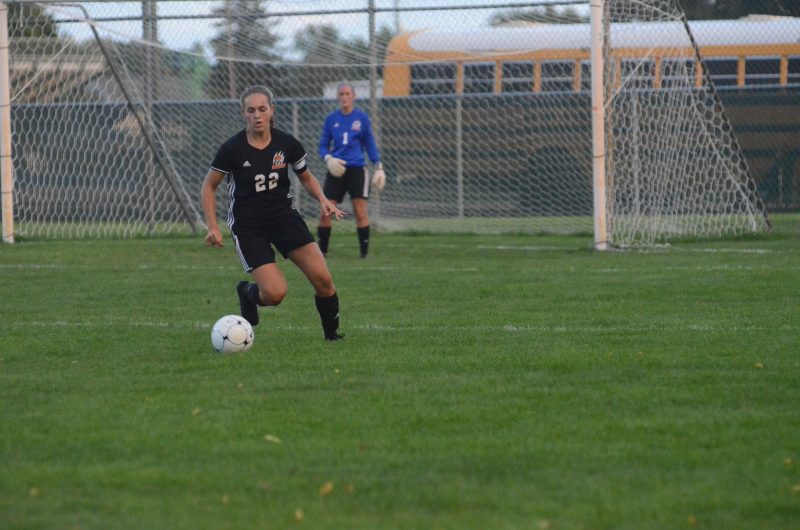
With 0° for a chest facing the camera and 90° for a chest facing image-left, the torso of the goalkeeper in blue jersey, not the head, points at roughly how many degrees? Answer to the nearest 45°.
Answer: approximately 0°

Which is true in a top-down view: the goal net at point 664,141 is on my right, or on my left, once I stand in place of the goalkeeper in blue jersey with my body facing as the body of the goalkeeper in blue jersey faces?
on my left

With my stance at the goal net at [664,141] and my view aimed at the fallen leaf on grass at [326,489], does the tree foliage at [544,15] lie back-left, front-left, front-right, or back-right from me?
back-right

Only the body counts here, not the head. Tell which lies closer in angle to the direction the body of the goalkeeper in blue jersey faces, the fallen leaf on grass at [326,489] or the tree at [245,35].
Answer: the fallen leaf on grass

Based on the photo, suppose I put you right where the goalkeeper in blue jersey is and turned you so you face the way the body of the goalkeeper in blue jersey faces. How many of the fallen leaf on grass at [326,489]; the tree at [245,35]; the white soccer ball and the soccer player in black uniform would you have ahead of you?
3

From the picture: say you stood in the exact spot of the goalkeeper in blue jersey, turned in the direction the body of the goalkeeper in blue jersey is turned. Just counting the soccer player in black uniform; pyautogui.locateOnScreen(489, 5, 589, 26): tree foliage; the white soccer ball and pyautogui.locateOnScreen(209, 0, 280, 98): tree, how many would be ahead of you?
2

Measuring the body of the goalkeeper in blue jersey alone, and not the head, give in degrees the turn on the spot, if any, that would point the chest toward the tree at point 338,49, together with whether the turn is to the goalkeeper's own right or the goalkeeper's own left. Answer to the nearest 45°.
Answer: approximately 180°

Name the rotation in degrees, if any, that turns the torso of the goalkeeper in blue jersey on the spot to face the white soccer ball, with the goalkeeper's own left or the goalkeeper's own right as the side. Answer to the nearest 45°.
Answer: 0° — they already face it

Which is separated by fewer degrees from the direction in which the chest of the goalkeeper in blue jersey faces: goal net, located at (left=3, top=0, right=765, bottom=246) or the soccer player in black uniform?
the soccer player in black uniform

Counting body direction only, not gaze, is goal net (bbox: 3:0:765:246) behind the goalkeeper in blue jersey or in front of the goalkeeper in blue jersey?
behind

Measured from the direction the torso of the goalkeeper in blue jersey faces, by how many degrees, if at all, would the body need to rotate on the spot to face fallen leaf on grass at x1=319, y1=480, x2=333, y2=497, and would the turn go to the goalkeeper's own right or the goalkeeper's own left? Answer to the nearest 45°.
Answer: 0° — they already face it

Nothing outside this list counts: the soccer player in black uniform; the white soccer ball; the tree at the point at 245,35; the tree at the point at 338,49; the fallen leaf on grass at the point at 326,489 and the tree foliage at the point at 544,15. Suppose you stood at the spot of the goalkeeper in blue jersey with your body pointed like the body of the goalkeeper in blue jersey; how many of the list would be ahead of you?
3

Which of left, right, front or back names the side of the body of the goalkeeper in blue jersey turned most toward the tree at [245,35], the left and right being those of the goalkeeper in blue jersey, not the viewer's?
back
